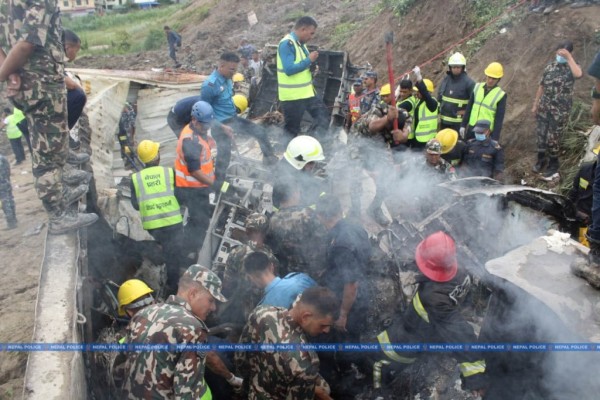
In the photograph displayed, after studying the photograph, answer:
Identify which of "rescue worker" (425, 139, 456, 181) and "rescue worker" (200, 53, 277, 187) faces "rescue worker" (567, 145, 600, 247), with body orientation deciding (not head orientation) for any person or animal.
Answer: "rescue worker" (200, 53, 277, 187)

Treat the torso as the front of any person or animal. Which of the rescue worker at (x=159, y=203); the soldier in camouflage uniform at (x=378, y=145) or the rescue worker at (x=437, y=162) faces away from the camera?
the rescue worker at (x=159, y=203)

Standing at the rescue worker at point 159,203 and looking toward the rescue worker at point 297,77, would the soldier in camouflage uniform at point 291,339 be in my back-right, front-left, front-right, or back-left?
back-right

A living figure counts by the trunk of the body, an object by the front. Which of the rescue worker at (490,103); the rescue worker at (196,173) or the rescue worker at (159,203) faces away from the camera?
the rescue worker at (159,203)

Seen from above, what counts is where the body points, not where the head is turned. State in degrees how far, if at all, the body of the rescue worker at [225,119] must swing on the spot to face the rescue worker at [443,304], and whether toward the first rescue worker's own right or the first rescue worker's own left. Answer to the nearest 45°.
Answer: approximately 45° to the first rescue worker's own right

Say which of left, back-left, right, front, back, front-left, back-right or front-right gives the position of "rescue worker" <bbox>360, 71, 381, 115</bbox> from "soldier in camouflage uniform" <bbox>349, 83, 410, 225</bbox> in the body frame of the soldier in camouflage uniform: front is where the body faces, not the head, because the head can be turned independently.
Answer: back-left

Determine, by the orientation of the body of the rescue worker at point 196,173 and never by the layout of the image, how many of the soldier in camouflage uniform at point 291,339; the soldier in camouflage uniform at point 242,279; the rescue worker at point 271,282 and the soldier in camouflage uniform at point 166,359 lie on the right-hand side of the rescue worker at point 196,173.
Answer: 4

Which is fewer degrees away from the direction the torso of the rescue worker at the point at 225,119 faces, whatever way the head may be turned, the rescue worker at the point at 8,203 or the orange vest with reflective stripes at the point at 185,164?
the orange vest with reflective stripes

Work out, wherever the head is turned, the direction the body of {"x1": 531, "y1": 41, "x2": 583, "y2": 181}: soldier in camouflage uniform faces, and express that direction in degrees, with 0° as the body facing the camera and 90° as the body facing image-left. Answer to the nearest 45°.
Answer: approximately 45°

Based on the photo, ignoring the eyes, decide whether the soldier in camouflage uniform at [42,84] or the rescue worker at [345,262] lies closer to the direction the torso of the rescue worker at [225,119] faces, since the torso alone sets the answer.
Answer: the rescue worker
